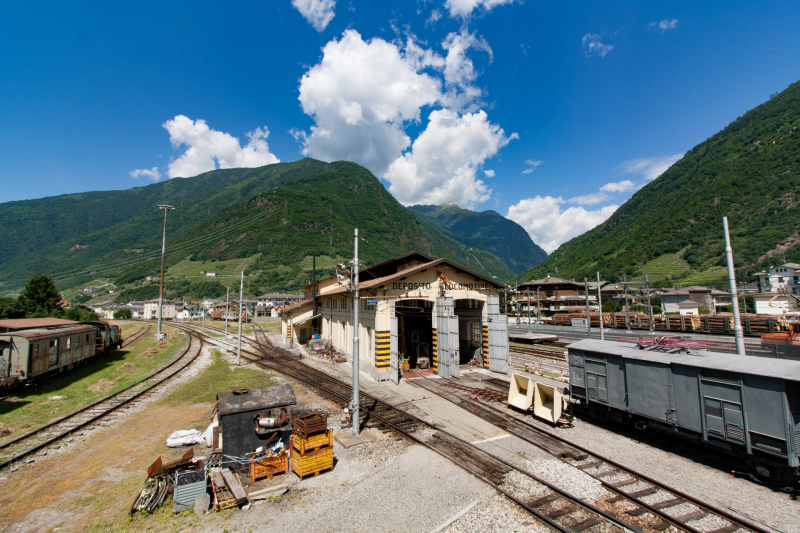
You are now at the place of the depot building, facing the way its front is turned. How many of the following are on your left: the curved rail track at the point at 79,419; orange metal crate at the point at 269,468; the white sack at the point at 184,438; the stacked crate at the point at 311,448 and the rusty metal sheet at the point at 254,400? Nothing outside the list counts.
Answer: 0

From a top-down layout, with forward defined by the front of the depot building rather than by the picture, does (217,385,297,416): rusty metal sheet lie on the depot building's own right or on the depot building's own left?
on the depot building's own right

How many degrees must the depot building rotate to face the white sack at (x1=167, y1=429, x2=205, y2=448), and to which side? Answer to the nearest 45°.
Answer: approximately 90° to its right

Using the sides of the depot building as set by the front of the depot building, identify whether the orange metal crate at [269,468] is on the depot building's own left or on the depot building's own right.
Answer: on the depot building's own right

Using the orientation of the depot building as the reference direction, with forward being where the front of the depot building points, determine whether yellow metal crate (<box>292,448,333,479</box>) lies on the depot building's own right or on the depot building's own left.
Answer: on the depot building's own right

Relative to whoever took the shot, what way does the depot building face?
facing the viewer and to the right of the viewer

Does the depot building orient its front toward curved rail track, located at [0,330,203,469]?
no

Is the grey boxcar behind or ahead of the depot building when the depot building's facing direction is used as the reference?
ahead
